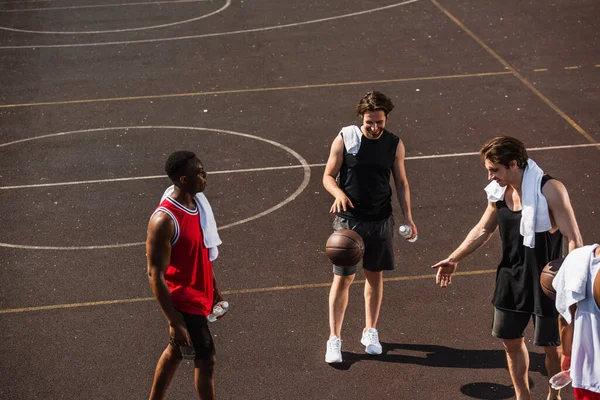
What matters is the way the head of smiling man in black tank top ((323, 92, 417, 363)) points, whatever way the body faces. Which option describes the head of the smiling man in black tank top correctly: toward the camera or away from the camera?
toward the camera

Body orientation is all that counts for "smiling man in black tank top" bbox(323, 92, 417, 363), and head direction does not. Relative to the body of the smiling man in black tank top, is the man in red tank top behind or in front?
in front

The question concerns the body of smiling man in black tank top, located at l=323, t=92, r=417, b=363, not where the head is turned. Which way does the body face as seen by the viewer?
toward the camera

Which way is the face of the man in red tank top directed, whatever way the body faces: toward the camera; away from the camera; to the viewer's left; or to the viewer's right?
to the viewer's right

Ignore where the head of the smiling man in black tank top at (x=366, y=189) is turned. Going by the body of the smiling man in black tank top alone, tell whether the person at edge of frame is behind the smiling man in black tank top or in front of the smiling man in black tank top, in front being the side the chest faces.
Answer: in front

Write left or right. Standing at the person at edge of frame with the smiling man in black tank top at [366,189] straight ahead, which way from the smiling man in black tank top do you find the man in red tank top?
left
